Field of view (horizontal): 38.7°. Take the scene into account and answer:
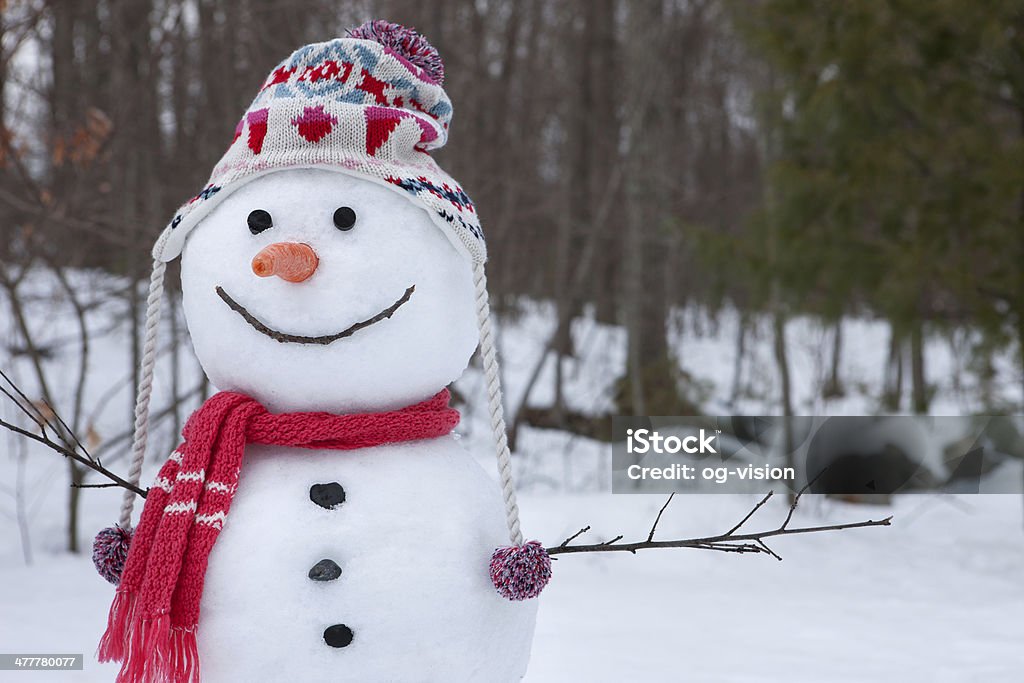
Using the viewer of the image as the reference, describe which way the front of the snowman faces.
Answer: facing the viewer

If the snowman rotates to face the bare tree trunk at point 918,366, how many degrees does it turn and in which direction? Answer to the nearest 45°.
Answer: approximately 135° to its left
